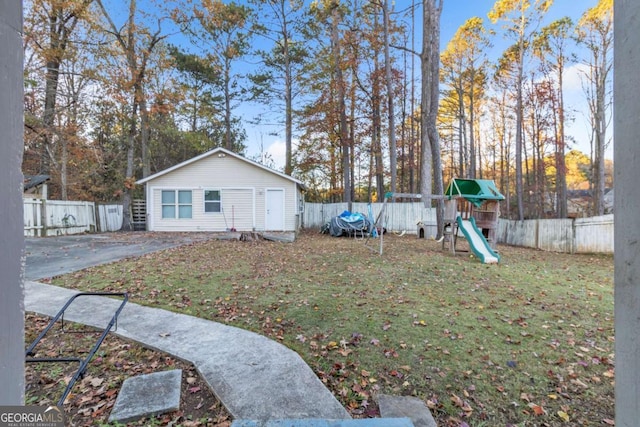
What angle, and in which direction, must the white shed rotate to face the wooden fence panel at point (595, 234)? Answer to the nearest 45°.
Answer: approximately 45° to its left

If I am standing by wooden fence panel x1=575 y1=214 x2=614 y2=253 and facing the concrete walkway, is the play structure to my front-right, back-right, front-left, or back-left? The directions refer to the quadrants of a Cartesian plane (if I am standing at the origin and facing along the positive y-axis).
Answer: front-right

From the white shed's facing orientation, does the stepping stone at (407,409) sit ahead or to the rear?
ahead

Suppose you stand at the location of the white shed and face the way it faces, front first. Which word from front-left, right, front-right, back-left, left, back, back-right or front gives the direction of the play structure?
front-left

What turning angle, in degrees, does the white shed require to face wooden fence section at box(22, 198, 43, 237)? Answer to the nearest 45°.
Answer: approximately 90° to its right

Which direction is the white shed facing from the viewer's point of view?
toward the camera

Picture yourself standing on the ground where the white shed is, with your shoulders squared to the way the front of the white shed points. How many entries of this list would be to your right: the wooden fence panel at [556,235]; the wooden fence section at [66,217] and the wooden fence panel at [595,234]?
1

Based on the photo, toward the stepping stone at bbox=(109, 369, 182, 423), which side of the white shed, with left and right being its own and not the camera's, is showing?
front

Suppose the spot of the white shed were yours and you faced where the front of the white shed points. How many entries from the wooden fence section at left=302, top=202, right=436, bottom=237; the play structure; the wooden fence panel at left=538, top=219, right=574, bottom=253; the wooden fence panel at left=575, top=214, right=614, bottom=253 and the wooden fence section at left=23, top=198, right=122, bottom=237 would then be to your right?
1

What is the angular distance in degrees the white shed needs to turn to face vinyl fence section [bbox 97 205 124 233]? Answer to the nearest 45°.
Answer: approximately 135° to its right

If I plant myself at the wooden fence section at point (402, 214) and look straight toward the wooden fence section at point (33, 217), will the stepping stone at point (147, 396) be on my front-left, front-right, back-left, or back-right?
front-left

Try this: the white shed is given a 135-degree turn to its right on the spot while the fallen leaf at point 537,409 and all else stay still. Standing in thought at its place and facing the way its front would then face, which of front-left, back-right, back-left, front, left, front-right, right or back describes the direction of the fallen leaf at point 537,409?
back-left

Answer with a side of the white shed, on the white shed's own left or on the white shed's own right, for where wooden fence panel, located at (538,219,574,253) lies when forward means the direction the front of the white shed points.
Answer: on the white shed's own left

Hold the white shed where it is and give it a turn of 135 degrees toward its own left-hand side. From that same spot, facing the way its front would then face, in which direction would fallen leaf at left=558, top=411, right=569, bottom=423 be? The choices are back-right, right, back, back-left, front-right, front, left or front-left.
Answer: back-right

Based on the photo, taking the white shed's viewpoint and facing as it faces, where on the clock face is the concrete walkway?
The concrete walkway is roughly at 12 o'clock from the white shed.

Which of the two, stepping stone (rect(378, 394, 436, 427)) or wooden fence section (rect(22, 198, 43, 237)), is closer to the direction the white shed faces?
the stepping stone

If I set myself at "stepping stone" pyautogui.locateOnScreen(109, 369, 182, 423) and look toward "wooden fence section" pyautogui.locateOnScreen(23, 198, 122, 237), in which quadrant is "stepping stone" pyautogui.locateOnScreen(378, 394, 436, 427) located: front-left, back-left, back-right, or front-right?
back-right

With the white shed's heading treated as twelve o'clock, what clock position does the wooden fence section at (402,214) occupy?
The wooden fence section is roughly at 9 o'clock from the white shed.

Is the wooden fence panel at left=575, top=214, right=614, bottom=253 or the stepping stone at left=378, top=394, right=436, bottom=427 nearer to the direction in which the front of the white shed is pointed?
the stepping stone
